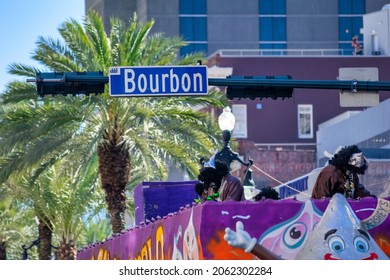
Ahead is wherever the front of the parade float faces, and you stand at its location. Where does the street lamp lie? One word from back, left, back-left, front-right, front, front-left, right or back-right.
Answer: back-left

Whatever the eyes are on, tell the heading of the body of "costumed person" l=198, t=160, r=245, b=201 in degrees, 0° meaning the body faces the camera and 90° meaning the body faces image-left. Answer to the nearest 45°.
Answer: approximately 45°

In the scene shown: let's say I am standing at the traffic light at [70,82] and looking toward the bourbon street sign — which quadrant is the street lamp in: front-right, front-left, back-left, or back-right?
front-left

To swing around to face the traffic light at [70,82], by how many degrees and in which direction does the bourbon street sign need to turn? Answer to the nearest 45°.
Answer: approximately 90° to its right
